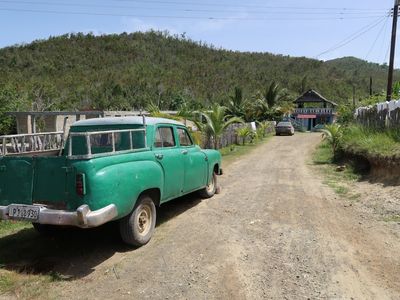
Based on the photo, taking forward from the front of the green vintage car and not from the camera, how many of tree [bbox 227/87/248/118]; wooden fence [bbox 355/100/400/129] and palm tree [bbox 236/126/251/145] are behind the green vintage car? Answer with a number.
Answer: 0

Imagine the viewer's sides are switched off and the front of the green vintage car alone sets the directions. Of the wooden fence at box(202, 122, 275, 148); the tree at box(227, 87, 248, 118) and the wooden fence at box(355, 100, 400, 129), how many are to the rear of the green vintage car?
0

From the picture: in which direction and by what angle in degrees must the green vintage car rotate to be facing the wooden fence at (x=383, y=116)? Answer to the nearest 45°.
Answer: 0° — it already faces it

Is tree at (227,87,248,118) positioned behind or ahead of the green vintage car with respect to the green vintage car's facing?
ahead

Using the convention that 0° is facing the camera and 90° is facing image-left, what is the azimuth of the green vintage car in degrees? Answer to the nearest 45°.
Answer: approximately 225°

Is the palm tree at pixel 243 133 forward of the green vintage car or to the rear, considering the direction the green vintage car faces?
forward

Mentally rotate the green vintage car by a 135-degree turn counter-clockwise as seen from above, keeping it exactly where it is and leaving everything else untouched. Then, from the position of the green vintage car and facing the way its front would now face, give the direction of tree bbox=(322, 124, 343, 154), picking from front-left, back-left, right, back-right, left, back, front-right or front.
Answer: back-right

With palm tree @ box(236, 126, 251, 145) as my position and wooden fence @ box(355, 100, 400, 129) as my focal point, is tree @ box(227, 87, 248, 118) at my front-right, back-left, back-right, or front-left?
back-left
